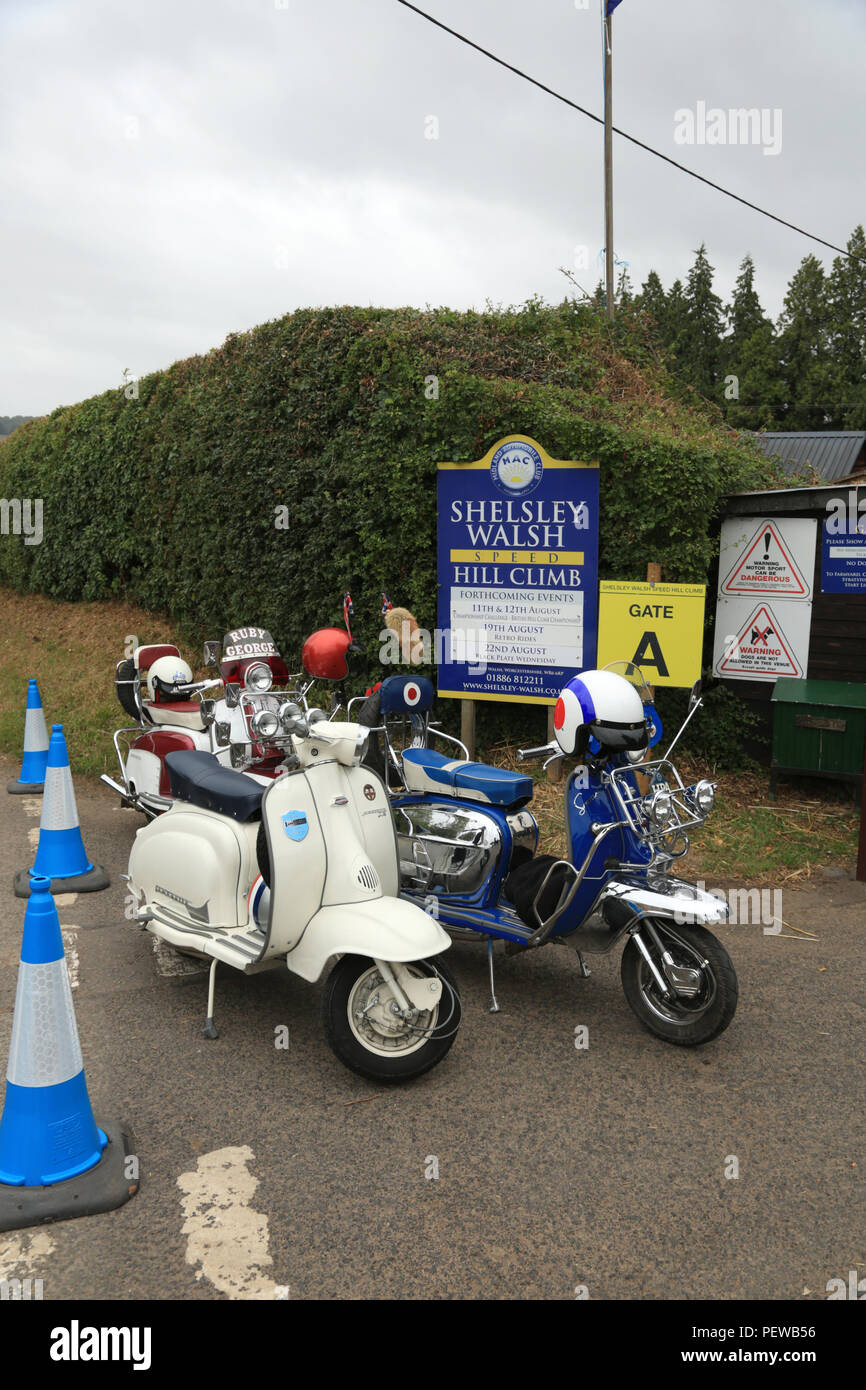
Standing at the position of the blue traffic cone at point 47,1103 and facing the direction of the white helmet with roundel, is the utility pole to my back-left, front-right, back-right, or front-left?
front-left

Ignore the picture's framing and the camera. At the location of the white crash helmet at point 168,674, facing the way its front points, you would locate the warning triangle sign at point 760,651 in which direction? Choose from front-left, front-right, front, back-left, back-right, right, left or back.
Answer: front-left

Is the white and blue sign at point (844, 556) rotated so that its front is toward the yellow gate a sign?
no

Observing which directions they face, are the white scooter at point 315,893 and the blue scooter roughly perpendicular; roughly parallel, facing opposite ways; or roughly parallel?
roughly parallel

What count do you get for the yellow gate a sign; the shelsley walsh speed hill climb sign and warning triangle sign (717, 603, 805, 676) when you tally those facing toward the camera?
3

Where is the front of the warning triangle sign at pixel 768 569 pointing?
toward the camera

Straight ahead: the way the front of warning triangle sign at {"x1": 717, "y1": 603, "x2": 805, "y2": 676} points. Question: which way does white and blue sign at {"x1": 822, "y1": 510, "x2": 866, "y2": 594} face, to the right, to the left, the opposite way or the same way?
the same way

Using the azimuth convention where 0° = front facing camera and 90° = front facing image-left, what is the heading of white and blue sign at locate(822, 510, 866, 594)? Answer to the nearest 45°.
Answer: approximately 0°

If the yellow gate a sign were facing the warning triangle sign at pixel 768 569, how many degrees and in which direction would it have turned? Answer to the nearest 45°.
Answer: approximately 135° to its left

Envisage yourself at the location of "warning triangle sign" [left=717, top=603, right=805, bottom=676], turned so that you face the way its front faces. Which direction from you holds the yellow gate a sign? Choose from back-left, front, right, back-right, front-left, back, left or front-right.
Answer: front-right

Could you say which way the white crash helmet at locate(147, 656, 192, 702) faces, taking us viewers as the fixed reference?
facing the viewer and to the right of the viewer

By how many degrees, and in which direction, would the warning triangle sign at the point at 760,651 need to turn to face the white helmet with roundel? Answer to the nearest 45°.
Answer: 0° — it already faces it

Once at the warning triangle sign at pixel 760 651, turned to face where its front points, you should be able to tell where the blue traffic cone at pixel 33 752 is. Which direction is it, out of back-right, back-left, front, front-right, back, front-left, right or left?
right

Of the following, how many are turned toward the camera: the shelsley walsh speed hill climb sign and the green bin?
2

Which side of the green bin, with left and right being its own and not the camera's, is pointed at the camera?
front

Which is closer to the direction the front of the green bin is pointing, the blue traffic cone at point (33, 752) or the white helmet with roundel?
the white helmet with roundel

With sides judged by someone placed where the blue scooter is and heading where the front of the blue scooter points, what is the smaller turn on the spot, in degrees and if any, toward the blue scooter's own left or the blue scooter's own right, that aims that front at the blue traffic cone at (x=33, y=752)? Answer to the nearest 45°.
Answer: approximately 180°

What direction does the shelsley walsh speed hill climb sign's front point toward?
toward the camera

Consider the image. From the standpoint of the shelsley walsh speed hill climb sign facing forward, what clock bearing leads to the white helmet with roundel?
The white helmet with roundel is roughly at 12 o'clock from the shelsley walsh speed hill climb sign.
